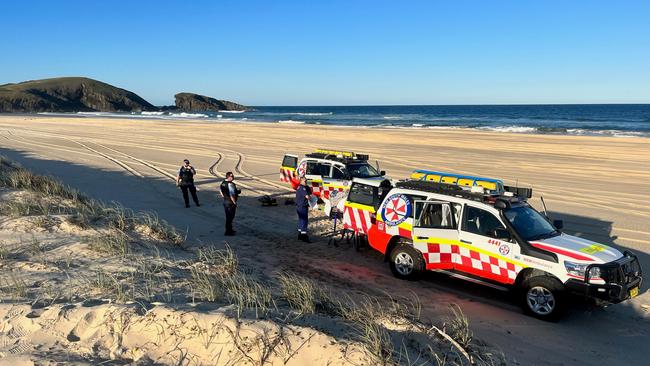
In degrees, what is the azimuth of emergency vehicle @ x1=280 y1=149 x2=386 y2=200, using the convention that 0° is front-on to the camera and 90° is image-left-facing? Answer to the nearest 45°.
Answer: approximately 315°

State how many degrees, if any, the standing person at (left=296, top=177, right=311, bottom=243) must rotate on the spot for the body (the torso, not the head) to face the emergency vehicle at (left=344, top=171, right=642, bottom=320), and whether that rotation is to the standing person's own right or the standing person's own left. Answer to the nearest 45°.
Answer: approximately 45° to the standing person's own right

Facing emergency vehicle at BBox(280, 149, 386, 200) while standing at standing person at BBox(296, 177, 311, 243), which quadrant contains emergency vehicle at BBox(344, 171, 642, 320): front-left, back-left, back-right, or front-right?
back-right

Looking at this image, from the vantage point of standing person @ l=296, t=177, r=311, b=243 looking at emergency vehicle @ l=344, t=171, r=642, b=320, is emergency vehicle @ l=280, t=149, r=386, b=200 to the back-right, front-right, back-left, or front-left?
back-left

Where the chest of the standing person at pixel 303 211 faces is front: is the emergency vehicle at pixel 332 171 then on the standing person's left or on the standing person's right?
on the standing person's left

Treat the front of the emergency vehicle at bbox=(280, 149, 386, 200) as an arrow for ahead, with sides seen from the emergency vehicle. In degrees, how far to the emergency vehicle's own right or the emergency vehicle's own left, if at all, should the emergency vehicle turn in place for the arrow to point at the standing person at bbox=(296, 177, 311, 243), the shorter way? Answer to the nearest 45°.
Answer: approximately 45° to the emergency vehicle's own right

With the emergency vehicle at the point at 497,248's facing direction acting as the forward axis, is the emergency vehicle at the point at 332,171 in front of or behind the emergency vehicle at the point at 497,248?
behind

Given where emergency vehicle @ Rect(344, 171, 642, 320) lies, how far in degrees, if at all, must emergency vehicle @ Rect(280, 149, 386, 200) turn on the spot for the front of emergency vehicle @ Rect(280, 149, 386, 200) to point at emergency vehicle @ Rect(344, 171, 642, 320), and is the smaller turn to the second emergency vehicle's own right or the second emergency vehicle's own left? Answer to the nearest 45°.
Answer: approximately 45° to the second emergency vehicle's own right

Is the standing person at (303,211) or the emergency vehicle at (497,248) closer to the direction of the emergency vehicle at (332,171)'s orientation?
the emergency vehicle

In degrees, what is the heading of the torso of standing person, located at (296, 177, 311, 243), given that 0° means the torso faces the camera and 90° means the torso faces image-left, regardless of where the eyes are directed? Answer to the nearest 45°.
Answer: approximately 270°
